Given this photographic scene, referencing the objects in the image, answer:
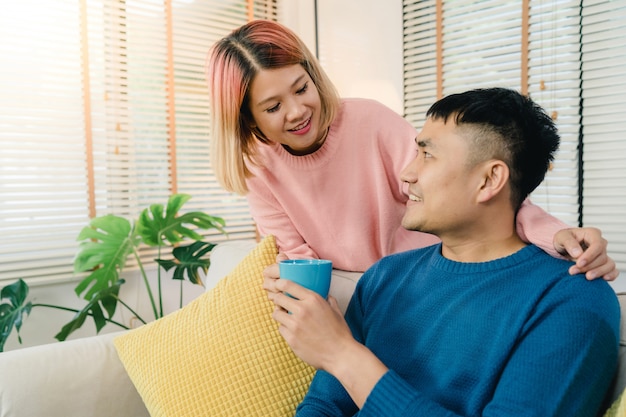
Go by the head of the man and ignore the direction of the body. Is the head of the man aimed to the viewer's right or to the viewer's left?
to the viewer's left

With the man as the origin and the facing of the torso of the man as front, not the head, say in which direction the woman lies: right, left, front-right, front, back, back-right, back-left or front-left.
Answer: right

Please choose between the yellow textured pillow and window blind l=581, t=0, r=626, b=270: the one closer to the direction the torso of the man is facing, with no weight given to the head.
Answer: the yellow textured pillow

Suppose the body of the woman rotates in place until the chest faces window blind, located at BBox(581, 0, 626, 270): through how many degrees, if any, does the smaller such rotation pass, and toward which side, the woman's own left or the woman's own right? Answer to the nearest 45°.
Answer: approximately 135° to the woman's own left

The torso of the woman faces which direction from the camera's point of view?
toward the camera

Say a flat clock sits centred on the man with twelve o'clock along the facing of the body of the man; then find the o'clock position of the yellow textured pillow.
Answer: The yellow textured pillow is roughly at 2 o'clock from the man.

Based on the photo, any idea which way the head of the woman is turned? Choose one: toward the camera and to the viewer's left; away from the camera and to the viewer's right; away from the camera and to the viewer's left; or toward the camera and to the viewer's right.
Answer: toward the camera and to the viewer's right

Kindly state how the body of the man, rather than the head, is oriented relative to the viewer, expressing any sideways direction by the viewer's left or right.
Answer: facing the viewer and to the left of the viewer

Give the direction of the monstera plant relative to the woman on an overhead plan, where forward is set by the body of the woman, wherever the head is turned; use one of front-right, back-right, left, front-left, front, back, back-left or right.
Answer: back-right

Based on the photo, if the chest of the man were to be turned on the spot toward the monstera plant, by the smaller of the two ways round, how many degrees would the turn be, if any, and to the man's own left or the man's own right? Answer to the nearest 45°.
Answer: approximately 90° to the man's own right

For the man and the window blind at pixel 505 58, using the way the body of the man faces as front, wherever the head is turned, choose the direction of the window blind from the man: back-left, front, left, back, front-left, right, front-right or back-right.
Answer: back-right

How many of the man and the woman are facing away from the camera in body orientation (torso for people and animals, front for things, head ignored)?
0

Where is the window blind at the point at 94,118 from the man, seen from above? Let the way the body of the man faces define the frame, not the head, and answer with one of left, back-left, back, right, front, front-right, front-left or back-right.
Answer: right
